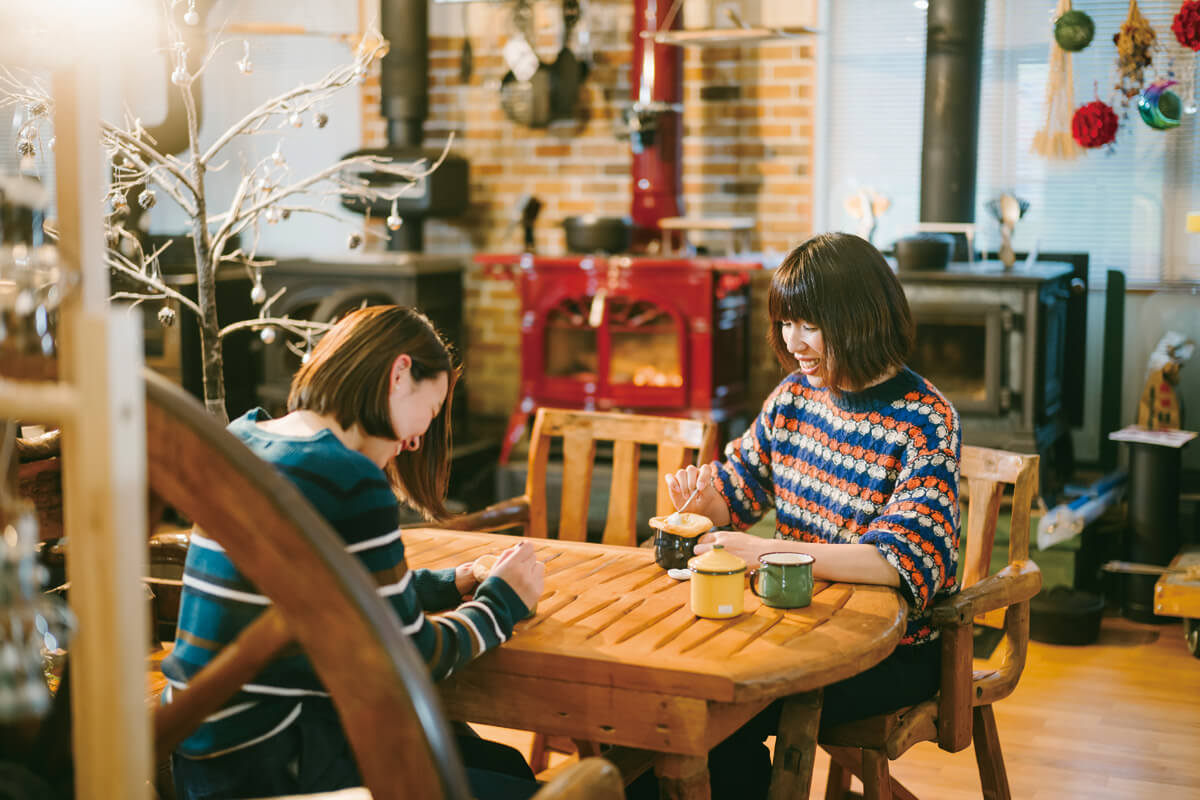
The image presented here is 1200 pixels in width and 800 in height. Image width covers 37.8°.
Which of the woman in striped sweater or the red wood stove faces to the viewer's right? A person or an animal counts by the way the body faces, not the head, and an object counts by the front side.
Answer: the woman in striped sweater

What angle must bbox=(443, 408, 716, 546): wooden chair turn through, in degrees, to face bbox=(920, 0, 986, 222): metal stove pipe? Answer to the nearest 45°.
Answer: approximately 180°

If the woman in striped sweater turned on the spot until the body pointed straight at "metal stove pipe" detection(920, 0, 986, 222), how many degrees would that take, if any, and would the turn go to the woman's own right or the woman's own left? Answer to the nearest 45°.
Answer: approximately 45° to the woman's own left

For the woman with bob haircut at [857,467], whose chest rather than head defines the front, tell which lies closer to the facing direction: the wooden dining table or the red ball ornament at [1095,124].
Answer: the wooden dining table

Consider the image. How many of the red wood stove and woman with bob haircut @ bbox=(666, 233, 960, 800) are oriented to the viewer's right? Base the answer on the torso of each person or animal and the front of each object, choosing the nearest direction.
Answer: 0

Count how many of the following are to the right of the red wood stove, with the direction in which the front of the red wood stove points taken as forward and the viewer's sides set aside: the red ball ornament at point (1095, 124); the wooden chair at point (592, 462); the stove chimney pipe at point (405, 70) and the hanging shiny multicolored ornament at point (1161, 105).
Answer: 1

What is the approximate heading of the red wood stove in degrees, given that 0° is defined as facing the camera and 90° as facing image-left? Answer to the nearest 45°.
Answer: approximately 45°

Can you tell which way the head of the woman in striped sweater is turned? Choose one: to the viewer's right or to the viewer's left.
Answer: to the viewer's right

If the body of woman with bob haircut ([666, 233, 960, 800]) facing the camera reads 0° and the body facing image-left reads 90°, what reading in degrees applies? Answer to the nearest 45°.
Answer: approximately 45°

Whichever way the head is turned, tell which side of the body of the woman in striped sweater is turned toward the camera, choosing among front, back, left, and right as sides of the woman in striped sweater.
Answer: right

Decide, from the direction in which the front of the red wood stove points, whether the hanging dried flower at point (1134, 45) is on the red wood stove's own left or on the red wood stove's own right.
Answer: on the red wood stove's own left

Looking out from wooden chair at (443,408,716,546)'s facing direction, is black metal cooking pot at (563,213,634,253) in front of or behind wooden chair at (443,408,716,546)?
behind

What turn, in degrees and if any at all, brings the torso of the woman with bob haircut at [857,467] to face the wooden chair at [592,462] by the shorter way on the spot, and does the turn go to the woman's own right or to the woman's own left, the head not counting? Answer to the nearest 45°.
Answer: approximately 90° to the woman's own right

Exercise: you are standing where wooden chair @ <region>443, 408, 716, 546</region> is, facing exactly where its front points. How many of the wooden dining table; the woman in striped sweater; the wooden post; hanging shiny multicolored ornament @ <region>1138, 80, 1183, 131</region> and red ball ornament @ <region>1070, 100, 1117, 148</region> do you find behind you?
2

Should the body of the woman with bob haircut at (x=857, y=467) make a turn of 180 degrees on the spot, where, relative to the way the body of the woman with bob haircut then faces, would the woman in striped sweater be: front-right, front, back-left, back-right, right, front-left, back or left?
back

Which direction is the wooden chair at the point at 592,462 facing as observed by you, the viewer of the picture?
facing the viewer and to the left of the viewer
